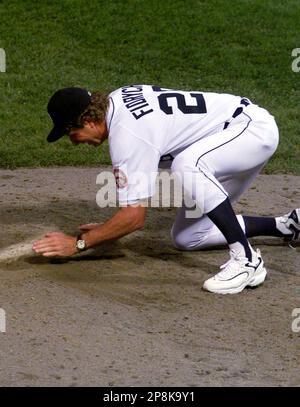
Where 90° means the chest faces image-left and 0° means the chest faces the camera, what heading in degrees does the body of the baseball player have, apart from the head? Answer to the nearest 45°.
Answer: approximately 90°

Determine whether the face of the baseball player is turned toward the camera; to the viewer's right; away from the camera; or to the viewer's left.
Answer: to the viewer's left
